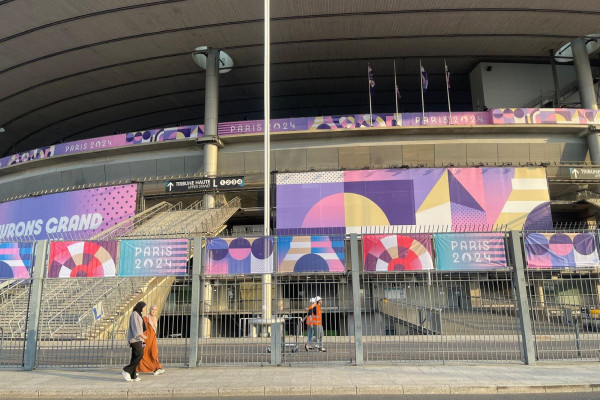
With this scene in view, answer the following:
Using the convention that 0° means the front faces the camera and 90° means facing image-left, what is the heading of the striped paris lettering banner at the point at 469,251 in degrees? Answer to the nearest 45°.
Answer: approximately 0°

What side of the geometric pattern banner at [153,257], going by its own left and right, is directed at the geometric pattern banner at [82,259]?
right

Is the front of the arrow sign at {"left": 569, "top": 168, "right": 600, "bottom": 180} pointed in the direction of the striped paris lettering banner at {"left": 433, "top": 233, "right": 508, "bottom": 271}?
yes

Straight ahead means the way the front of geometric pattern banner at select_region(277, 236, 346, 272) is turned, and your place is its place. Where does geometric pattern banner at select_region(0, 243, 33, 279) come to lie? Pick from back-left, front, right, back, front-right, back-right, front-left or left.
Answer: right

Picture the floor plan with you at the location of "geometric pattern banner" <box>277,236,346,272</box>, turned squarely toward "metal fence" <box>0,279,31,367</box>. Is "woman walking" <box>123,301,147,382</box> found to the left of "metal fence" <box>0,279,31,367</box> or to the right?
left

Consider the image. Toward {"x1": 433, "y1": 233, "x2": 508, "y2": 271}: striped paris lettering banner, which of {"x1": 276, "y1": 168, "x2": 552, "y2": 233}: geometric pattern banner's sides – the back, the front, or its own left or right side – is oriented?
front
